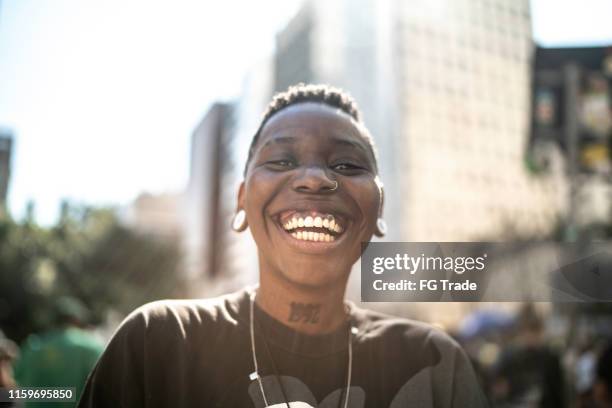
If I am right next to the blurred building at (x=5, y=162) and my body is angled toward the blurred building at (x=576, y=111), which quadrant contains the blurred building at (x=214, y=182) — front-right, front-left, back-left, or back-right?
front-left

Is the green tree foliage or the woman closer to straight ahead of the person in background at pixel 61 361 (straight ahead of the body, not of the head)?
the green tree foliage

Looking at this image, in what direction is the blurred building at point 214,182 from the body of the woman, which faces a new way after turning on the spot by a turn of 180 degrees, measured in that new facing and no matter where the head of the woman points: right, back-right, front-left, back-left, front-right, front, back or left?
front

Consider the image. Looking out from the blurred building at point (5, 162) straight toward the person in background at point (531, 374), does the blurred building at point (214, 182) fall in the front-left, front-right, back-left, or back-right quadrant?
front-left

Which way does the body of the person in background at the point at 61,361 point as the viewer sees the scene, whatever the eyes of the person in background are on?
away from the camera

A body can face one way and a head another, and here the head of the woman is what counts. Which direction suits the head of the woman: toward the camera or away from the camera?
toward the camera

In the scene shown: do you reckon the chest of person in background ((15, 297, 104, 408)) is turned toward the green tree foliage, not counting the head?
yes

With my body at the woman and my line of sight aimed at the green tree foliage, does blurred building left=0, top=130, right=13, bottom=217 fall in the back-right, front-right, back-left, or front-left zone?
front-left

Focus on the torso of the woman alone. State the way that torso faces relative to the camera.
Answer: toward the camera

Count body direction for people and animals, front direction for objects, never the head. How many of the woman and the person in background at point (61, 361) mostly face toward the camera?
1

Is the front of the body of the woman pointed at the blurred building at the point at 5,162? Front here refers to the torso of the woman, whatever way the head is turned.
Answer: no

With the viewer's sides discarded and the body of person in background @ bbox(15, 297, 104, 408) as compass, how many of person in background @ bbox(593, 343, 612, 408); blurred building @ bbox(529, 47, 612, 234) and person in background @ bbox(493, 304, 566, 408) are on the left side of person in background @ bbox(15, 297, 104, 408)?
0

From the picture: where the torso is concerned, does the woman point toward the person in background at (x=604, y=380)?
no

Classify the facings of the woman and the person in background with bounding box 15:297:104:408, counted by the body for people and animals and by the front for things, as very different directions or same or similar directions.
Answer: very different directions

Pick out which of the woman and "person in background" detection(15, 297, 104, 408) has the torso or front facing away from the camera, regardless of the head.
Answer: the person in background

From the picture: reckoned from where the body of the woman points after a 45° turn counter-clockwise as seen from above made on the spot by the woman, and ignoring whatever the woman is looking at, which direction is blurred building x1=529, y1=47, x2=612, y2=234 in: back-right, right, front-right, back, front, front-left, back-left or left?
left

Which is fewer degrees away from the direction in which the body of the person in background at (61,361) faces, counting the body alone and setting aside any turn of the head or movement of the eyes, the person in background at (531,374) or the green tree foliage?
the green tree foliage
